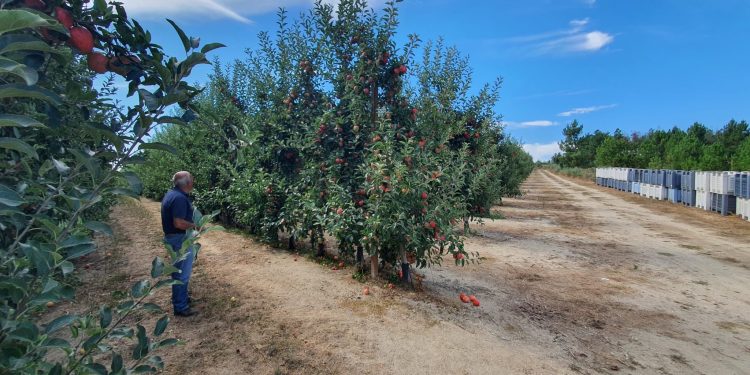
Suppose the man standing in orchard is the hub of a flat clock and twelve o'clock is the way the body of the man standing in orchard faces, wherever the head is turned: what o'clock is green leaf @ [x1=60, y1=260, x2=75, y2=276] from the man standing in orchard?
The green leaf is roughly at 3 o'clock from the man standing in orchard.

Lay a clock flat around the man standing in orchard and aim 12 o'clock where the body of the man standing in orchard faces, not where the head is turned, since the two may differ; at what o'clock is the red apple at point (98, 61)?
The red apple is roughly at 3 o'clock from the man standing in orchard.

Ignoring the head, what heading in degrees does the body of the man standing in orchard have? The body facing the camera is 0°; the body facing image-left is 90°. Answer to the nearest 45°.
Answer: approximately 270°

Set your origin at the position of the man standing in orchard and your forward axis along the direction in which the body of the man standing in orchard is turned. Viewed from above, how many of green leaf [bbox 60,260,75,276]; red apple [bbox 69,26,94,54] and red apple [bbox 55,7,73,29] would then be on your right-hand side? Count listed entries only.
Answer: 3

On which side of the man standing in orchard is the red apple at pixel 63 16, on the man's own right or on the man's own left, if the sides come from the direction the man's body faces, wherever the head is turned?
on the man's own right

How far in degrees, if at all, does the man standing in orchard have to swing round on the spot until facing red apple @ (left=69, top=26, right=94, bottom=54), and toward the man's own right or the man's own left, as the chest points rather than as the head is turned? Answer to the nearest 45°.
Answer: approximately 90° to the man's own right
